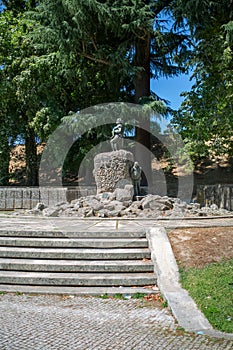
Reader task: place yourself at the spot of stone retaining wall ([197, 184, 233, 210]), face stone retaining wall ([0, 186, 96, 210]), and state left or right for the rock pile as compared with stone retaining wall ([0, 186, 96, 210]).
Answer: left

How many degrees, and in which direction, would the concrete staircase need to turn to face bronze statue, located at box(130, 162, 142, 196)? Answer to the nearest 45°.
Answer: approximately 180°

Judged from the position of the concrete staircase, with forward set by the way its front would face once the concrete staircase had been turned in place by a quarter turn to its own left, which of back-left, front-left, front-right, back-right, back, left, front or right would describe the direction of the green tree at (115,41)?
left

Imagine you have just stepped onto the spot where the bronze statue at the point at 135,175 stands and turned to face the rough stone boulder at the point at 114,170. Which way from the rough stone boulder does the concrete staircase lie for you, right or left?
left

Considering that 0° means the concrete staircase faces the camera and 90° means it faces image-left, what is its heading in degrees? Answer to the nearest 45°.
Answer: approximately 0°

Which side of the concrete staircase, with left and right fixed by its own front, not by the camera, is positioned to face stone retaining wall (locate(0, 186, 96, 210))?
back

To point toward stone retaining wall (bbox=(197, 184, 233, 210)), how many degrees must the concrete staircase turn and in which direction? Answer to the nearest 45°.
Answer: approximately 135° to its left

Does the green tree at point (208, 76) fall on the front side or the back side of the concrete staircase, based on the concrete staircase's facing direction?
on the back side
